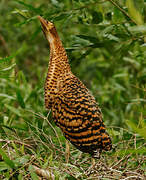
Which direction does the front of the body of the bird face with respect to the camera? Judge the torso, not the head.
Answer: to the viewer's left
